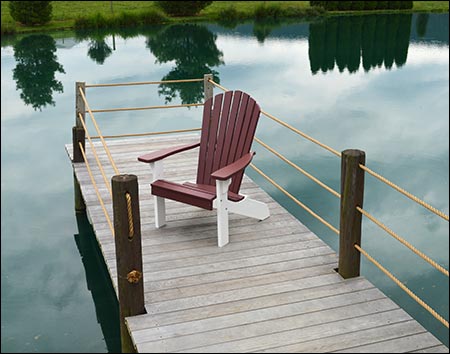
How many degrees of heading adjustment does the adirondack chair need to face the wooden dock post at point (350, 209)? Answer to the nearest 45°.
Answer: approximately 90° to its left

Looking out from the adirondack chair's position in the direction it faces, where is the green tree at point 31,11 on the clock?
The green tree is roughly at 4 o'clock from the adirondack chair.

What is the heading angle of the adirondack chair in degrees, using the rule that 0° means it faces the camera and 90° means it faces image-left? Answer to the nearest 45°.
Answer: approximately 45°
